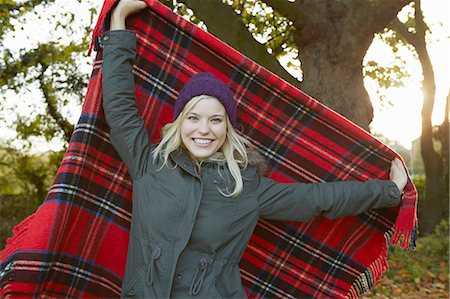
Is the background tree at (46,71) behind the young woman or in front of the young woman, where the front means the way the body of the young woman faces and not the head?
behind

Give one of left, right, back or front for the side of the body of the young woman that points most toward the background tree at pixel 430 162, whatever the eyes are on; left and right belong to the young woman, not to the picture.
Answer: back

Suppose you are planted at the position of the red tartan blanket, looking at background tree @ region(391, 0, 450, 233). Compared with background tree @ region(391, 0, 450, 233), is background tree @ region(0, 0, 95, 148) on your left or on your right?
left

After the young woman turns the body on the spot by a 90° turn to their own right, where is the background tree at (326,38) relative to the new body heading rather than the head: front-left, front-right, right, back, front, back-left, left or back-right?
right

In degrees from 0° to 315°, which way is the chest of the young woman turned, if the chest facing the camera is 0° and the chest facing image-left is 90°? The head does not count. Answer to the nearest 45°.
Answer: approximately 0°
